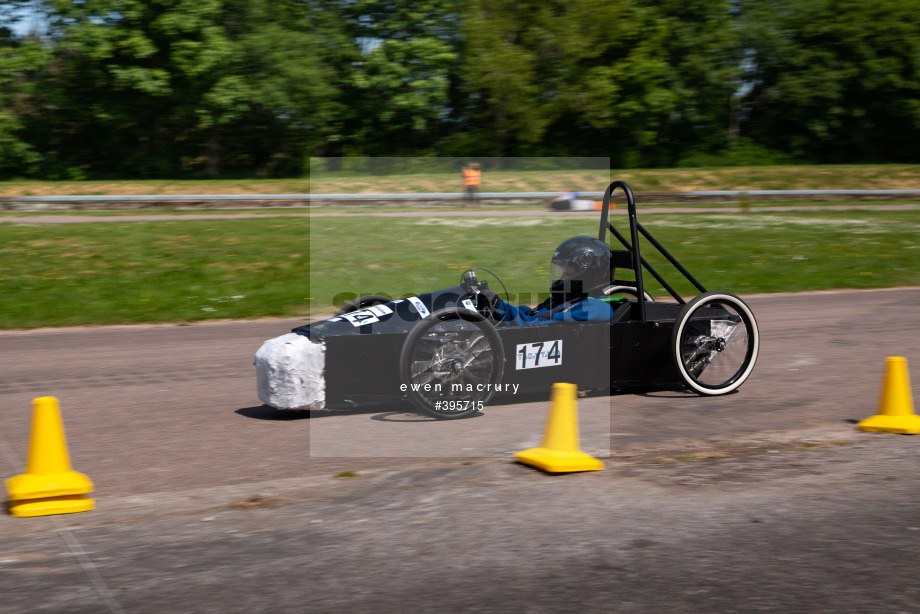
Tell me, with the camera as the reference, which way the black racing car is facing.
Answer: facing the viewer and to the left of the viewer

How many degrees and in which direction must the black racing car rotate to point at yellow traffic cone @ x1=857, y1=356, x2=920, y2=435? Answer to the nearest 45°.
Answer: approximately 135° to its left

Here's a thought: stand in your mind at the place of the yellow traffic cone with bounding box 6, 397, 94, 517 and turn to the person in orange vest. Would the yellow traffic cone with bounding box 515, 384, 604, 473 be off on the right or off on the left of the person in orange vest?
right

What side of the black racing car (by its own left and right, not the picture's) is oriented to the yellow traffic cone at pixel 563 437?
left
